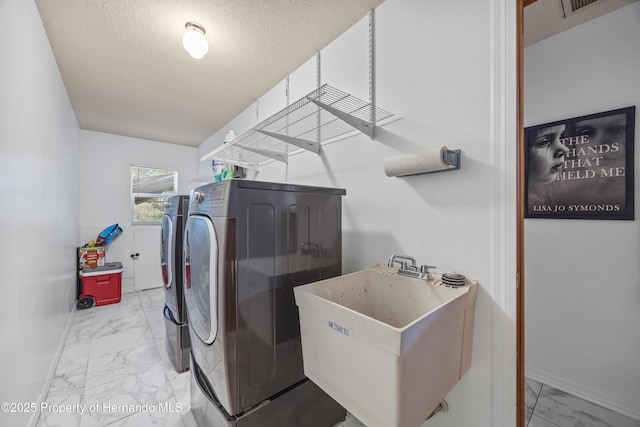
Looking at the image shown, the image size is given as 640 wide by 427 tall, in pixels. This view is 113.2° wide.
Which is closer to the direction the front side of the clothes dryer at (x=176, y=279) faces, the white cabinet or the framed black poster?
the white cabinet

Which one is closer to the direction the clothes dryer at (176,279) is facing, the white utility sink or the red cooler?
the red cooler

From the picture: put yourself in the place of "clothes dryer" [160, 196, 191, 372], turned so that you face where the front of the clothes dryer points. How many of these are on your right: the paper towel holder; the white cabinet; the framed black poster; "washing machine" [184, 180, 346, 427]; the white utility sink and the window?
2

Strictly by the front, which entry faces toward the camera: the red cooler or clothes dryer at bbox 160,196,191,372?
the red cooler

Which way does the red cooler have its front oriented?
toward the camera

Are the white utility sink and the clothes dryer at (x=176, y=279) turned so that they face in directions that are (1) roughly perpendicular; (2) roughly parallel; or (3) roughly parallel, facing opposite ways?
roughly parallel

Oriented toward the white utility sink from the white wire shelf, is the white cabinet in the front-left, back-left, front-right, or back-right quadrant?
back-right

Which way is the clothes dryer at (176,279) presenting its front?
to the viewer's left

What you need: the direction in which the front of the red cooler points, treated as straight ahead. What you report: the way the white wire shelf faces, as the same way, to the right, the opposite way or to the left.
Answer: to the right

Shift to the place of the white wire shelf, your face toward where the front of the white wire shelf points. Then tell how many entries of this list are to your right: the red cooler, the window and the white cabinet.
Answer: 3

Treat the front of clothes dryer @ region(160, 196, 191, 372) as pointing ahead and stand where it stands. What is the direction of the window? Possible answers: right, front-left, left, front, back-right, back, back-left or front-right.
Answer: right

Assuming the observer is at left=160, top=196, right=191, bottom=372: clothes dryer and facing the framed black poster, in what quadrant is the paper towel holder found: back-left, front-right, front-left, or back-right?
front-right

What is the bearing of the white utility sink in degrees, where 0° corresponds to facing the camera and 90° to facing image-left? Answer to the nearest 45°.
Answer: approximately 45°

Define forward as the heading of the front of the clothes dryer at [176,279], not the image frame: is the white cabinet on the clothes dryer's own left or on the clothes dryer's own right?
on the clothes dryer's own right

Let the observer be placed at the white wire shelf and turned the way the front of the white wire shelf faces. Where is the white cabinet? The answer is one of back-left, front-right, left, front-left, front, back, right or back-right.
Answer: right

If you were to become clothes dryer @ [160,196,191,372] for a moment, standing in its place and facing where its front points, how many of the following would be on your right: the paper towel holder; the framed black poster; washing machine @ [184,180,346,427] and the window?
1

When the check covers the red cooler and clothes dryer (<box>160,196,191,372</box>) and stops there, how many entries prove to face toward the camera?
1
